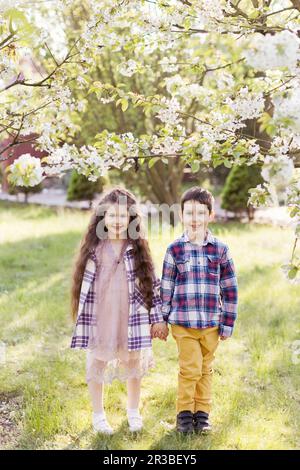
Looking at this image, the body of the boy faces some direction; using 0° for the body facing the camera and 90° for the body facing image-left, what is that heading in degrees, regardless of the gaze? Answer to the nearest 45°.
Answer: approximately 0°

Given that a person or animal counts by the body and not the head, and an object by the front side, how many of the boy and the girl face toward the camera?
2
